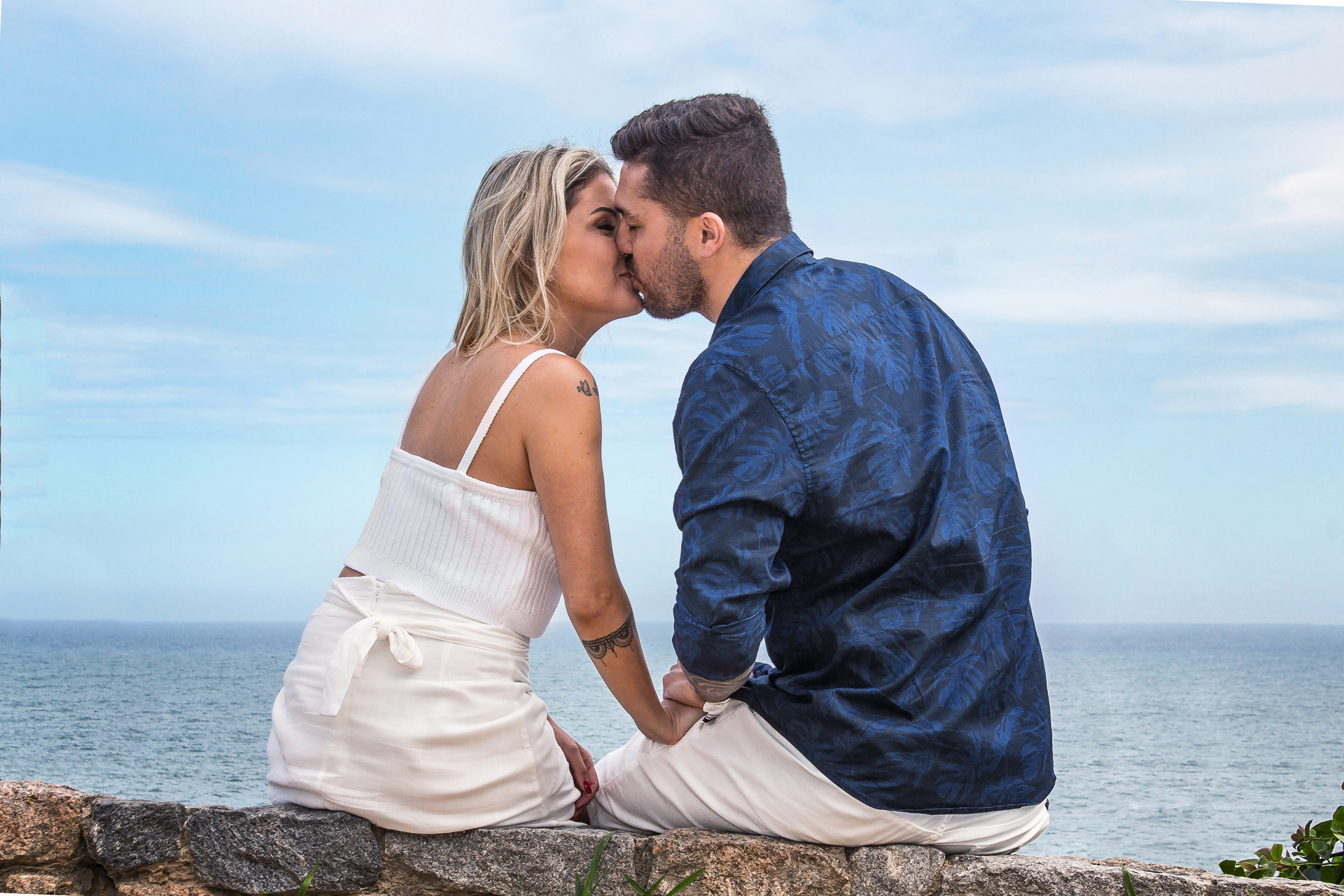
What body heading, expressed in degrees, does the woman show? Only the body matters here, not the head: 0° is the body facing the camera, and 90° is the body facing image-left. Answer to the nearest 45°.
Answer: approximately 225°

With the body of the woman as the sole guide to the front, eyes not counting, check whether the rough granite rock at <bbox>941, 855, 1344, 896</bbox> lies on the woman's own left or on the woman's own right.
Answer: on the woman's own right

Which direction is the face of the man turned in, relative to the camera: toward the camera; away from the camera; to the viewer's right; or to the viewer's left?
to the viewer's left

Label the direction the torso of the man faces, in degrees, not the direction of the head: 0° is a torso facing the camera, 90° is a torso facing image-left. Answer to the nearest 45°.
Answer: approximately 135°

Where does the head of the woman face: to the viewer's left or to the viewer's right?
to the viewer's right

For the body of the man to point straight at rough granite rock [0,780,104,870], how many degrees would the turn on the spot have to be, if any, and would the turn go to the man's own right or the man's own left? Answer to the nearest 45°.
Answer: approximately 45° to the man's own left
